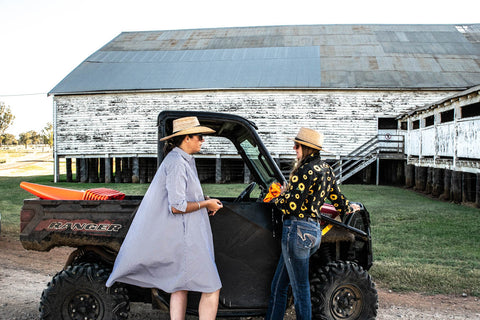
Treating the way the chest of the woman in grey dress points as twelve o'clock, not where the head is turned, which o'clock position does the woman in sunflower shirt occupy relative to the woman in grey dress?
The woman in sunflower shirt is roughly at 12 o'clock from the woman in grey dress.

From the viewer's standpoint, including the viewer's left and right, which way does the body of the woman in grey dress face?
facing to the right of the viewer

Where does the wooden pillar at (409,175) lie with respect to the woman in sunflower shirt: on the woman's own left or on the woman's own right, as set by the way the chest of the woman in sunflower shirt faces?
on the woman's own right

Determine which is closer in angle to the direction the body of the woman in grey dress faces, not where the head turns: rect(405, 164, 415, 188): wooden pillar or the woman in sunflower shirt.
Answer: the woman in sunflower shirt

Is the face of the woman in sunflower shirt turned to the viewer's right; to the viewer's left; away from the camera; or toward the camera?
to the viewer's left

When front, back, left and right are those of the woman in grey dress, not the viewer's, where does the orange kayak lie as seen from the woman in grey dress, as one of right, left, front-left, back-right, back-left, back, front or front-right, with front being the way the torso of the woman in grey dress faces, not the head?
back-left

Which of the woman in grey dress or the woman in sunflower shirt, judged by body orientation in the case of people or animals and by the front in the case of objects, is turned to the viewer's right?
the woman in grey dress

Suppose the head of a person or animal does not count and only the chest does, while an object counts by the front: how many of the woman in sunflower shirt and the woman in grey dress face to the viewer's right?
1

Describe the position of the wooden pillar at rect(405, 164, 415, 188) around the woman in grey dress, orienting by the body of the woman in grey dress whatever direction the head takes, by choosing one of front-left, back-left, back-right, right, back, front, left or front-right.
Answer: front-left

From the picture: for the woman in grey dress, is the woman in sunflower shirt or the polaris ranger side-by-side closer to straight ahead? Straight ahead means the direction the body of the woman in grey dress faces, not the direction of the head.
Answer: the woman in sunflower shirt

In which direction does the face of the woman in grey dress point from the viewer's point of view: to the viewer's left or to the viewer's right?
to the viewer's right
